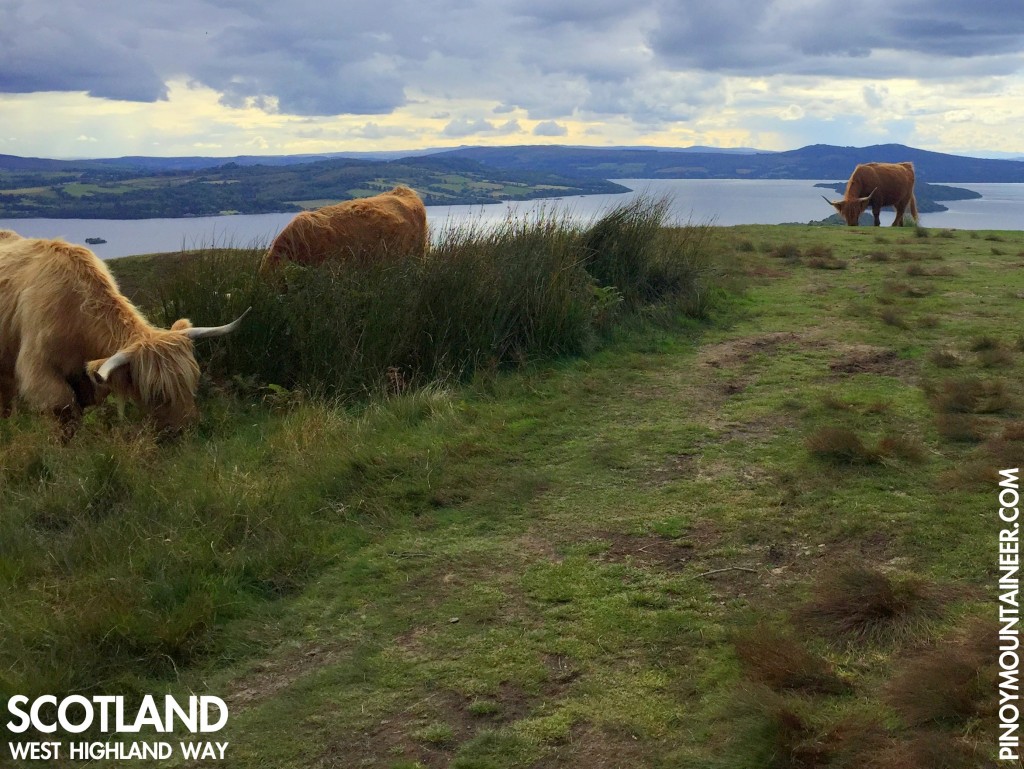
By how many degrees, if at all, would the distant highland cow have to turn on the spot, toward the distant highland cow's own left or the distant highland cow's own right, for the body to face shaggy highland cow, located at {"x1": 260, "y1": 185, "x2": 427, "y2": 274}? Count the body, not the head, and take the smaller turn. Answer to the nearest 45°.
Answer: approximately 45° to the distant highland cow's own left

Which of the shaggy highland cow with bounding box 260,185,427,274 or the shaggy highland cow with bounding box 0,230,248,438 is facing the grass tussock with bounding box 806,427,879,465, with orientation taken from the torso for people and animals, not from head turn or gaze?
the shaggy highland cow with bounding box 0,230,248,438

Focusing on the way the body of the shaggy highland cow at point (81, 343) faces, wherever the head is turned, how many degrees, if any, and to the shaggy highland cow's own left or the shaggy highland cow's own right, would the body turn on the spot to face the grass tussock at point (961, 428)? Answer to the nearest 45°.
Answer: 0° — it already faces it

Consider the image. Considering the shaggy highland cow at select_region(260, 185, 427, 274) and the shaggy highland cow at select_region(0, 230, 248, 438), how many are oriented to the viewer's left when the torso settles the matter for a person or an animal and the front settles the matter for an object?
1

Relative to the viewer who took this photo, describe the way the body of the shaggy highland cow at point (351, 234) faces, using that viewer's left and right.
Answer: facing to the left of the viewer

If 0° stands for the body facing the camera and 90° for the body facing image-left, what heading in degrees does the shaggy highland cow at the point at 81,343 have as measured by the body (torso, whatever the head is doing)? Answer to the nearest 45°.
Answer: approximately 315°

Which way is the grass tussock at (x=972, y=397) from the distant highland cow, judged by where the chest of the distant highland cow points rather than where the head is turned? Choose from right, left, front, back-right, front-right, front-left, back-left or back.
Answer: front-left

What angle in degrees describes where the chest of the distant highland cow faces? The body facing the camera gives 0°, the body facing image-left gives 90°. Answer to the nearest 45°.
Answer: approximately 45°

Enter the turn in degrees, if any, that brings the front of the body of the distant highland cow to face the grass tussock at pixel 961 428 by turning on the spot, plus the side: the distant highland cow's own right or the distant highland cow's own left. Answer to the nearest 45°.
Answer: approximately 45° to the distant highland cow's own left

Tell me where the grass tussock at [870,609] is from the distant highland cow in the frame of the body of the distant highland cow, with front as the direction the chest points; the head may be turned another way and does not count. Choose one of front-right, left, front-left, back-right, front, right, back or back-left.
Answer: front-left
